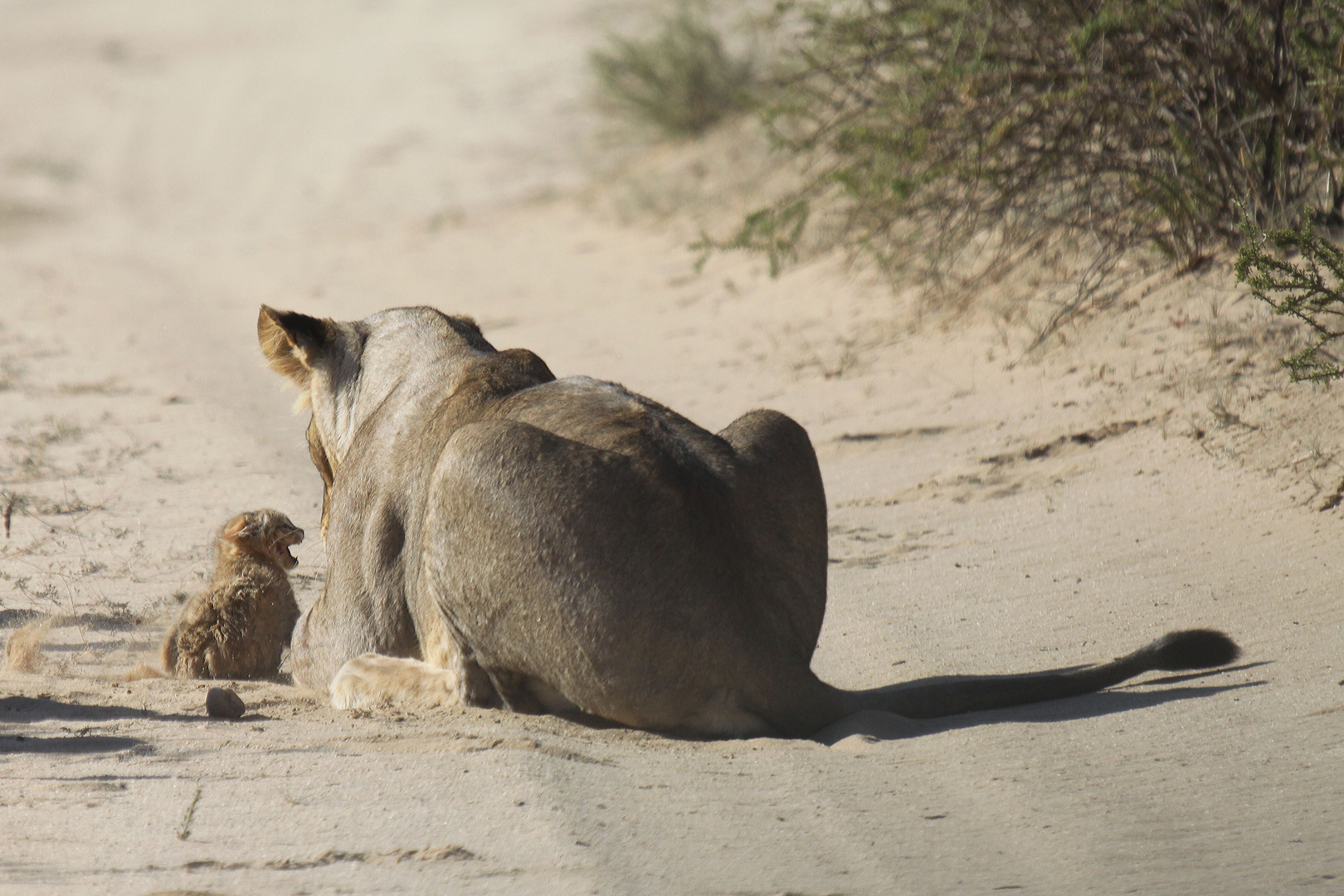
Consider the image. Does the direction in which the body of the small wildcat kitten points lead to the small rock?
no

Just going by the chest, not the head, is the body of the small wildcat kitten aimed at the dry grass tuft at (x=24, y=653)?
no

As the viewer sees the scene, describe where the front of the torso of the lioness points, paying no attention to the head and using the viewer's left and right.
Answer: facing away from the viewer and to the left of the viewer

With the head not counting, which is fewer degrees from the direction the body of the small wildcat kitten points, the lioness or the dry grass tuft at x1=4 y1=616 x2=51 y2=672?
the lioness

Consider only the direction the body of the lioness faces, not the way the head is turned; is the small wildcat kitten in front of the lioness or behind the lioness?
in front

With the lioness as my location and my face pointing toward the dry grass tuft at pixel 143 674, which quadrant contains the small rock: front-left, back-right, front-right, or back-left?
front-left

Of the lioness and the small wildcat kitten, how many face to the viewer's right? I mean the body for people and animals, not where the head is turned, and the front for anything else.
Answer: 1

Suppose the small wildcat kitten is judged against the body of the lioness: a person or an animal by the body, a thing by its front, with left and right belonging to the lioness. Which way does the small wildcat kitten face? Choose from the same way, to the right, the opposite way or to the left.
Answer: to the right

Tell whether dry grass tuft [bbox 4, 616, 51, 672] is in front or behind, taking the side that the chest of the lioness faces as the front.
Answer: in front

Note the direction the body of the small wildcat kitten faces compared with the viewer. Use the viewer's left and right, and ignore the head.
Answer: facing to the right of the viewer

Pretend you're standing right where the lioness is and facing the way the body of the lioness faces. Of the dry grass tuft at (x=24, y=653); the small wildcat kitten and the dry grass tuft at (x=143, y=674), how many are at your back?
0
